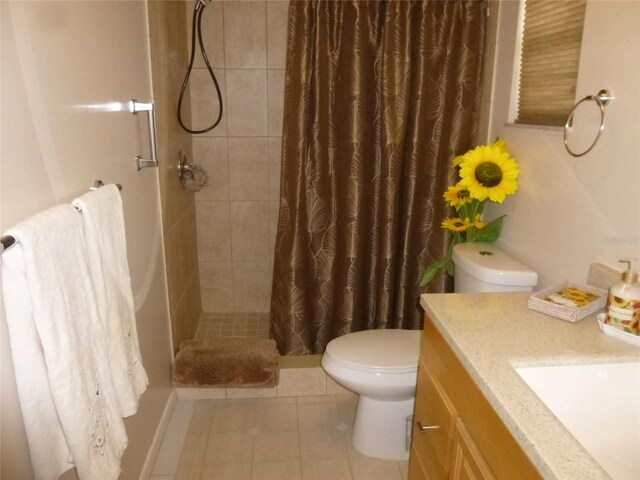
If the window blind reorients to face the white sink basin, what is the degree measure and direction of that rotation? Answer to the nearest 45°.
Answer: approximately 45° to its left

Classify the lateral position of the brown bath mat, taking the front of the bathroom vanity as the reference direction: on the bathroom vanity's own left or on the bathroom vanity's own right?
on the bathroom vanity's own right

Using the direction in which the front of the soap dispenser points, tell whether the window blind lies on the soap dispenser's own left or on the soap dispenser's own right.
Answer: on the soap dispenser's own right

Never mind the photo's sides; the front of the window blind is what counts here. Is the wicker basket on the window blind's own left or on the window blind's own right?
on the window blind's own left

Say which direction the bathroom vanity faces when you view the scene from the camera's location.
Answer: facing the viewer and to the left of the viewer

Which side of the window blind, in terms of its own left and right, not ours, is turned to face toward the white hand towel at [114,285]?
front

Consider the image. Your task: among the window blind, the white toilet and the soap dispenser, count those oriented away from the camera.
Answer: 0

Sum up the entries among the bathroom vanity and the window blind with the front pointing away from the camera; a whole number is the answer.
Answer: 0

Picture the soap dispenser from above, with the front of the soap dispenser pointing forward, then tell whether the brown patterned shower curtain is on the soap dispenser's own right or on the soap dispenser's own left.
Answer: on the soap dispenser's own right

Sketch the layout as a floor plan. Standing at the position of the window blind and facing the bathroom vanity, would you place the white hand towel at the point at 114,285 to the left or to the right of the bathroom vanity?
right

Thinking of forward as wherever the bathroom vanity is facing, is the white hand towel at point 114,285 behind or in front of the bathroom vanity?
in front
